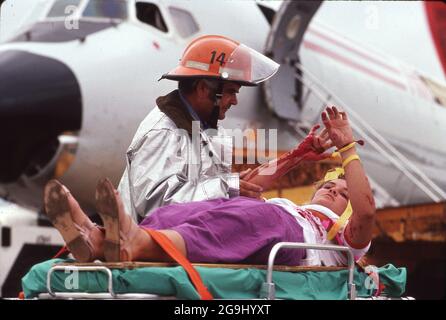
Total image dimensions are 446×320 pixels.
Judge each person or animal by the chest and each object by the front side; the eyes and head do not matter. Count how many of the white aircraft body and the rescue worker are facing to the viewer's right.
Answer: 1

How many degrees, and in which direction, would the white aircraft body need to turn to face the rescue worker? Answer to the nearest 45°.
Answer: approximately 45° to its left

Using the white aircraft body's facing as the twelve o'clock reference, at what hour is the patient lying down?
The patient lying down is roughly at 10 o'clock from the white aircraft body.

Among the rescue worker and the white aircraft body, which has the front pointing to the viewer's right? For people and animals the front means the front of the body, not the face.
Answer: the rescue worker

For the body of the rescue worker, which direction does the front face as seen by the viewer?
to the viewer's right

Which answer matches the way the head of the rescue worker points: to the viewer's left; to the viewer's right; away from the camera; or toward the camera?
to the viewer's right

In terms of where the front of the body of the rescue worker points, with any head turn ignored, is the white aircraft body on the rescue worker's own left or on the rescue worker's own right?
on the rescue worker's own left

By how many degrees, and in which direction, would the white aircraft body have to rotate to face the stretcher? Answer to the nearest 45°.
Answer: approximately 45° to its left
